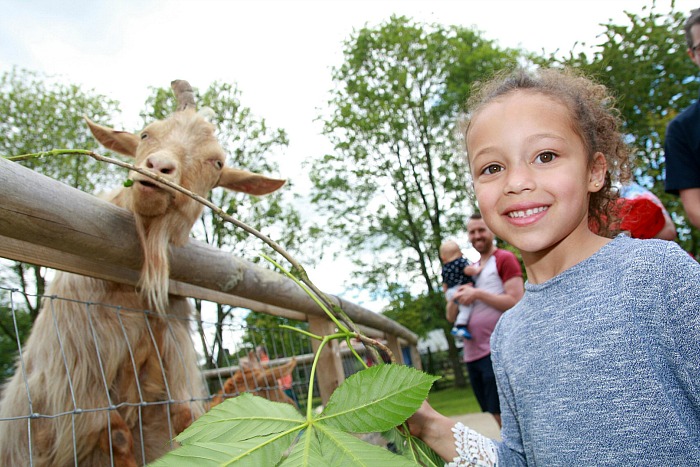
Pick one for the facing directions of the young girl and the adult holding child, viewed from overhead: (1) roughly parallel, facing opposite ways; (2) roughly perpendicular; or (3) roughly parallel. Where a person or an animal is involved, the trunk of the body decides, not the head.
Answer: roughly parallel

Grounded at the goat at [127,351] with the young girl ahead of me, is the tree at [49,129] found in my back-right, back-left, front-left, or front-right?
back-left

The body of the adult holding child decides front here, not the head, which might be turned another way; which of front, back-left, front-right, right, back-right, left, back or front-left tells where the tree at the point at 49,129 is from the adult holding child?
right

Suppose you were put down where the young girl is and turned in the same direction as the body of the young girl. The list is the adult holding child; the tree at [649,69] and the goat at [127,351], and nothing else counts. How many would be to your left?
0

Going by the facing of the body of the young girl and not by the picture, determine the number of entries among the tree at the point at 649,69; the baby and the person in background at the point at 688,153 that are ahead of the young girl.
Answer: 0

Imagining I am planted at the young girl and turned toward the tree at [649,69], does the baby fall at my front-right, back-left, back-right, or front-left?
front-left

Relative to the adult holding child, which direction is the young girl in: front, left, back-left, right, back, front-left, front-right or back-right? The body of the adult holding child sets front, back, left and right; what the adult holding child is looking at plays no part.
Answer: front-left

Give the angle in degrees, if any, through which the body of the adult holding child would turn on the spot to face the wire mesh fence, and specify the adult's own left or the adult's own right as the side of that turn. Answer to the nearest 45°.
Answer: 0° — they already face it

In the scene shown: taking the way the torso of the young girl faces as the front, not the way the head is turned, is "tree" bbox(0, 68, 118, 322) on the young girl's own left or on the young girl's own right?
on the young girl's own right

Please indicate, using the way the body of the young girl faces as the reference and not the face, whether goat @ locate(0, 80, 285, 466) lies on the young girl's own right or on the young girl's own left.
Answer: on the young girl's own right

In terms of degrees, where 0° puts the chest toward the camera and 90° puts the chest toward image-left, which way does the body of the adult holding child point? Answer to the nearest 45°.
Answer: approximately 45°

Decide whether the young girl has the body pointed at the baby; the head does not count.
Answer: no

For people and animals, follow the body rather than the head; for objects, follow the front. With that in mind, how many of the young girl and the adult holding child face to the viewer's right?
0

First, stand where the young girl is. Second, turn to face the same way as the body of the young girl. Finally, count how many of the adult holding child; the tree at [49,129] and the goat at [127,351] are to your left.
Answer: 0

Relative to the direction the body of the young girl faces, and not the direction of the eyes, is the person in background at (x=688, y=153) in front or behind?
behind

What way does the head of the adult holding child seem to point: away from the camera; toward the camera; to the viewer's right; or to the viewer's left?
toward the camera
